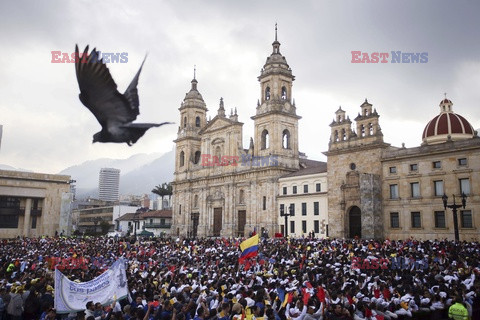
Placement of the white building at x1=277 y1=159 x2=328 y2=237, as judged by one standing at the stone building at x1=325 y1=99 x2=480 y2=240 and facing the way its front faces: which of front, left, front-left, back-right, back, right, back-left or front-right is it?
right

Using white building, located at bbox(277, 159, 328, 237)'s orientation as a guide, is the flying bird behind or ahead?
ahead

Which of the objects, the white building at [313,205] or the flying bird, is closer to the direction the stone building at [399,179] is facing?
the flying bird

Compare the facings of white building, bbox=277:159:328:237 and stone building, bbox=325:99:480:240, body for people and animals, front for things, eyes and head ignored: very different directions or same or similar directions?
same or similar directions

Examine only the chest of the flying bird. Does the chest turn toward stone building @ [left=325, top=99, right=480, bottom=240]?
no

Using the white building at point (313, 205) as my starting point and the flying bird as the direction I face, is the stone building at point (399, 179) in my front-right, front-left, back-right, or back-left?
front-left

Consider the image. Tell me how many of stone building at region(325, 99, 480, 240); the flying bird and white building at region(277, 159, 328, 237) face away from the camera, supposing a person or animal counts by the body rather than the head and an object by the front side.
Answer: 0

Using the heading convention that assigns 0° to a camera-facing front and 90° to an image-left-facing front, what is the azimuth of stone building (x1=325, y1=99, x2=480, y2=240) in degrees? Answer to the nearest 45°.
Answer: approximately 45°

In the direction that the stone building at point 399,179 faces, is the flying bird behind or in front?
in front

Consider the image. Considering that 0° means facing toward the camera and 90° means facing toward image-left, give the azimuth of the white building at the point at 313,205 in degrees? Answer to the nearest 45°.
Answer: approximately 45°

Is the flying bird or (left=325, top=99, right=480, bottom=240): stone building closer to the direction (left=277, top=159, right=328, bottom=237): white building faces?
the flying bird
